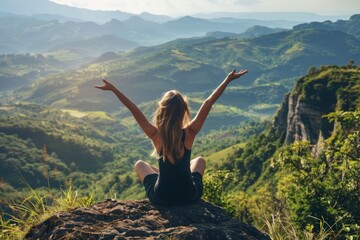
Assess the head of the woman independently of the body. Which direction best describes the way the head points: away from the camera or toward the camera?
away from the camera

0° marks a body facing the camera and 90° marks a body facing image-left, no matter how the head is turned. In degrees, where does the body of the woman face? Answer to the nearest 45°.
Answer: approximately 180°
